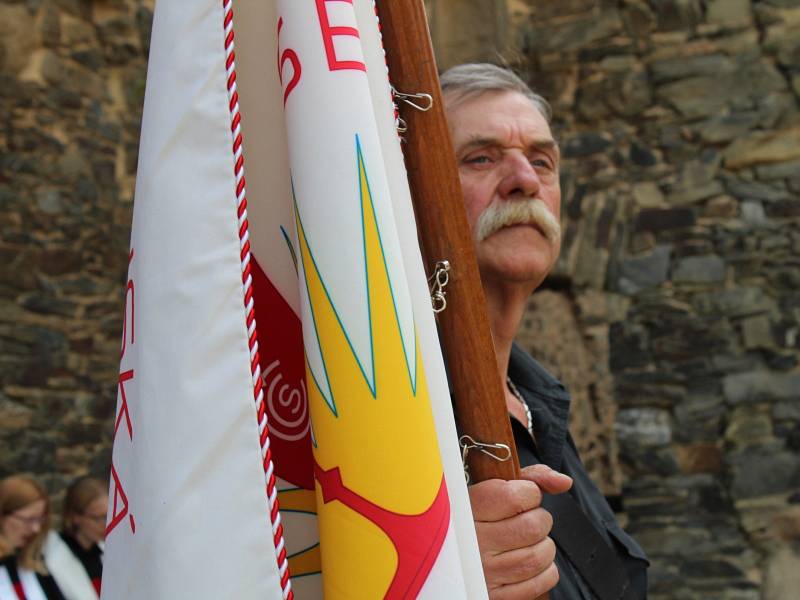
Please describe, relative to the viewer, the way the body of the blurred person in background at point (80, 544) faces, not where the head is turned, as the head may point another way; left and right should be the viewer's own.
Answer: facing the viewer and to the right of the viewer

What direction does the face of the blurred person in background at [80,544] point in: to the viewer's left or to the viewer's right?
to the viewer's right

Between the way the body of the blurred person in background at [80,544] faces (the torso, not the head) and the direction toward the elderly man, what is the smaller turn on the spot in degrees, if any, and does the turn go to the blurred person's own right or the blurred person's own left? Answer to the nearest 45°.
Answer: approximately 45° to the blurred person's own right

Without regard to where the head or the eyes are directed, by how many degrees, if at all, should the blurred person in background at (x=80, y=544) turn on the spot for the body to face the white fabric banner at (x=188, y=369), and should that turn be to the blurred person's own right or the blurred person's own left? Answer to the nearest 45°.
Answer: approximately 45° to the blurred person's own right
